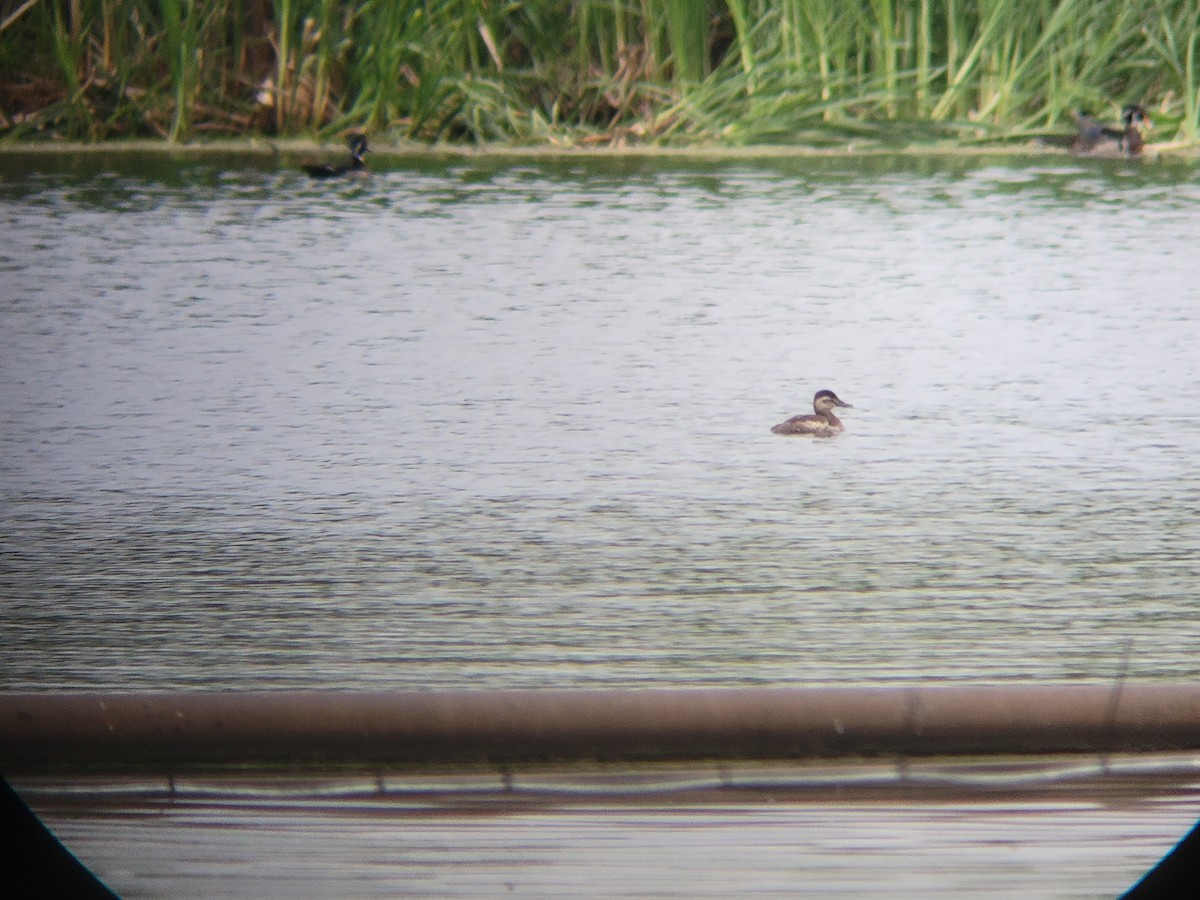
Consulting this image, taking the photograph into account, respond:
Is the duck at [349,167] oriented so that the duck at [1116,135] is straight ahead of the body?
yes

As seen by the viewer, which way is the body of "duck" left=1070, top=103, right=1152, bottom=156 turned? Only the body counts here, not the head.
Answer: to the viewer's right

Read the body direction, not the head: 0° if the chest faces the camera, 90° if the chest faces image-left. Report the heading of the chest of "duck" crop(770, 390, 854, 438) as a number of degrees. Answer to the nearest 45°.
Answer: approximately 270°

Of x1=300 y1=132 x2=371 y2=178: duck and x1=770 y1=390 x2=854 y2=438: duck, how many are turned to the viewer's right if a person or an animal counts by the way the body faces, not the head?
2

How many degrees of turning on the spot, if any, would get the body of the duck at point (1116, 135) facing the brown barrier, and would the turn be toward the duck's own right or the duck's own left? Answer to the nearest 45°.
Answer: approximately 90° to the duck's own right

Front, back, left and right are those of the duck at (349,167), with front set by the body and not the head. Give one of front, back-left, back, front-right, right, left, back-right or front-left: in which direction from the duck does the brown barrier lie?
right

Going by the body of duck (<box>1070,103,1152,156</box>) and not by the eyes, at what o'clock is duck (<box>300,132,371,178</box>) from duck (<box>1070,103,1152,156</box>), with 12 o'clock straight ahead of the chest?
duck (<box>300,132,371,178</box>) is roughly at 5 o'clock from duck (<box>1070,103,1152,156</box>).

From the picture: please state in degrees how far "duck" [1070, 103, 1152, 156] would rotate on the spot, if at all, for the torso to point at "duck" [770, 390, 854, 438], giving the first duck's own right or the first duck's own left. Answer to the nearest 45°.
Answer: approximately 90° to the first duck's own right

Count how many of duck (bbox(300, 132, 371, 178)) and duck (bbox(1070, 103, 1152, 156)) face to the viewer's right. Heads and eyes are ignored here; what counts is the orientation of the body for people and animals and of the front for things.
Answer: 2

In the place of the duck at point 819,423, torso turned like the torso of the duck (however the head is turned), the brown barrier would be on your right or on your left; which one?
on your right

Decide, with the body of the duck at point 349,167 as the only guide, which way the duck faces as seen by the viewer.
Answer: to the viewer's right

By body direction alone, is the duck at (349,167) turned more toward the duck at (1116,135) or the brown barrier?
the duck

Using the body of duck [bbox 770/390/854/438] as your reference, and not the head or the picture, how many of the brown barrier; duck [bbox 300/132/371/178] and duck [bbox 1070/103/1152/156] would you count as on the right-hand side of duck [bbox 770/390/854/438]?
1

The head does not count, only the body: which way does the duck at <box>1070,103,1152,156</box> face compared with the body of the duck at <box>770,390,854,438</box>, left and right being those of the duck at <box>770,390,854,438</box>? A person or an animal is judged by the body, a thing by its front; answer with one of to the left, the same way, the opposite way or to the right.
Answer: the same way

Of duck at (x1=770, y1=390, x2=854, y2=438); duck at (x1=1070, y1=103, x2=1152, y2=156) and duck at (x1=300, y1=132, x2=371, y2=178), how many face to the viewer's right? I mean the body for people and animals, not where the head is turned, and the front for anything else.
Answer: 3

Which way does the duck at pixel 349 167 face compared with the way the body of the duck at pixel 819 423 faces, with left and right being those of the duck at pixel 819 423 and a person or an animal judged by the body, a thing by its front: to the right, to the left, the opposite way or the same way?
the same way
